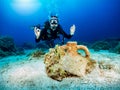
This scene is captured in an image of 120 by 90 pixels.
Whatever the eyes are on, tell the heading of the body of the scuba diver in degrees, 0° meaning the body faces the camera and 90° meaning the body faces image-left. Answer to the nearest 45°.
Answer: approximately 0°
